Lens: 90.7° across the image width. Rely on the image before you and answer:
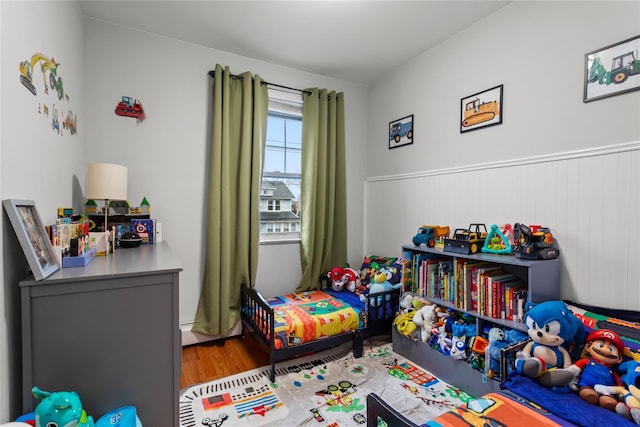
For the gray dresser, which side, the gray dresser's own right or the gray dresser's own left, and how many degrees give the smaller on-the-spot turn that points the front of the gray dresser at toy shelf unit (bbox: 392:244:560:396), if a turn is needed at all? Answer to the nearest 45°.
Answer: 0° — it already faces it

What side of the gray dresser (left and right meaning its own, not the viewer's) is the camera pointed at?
right

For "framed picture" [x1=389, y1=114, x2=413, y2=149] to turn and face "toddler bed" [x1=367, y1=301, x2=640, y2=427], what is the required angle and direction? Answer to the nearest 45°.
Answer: approximately 45° to its left

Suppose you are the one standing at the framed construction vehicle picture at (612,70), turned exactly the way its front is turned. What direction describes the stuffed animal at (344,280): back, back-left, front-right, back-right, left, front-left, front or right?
front-right

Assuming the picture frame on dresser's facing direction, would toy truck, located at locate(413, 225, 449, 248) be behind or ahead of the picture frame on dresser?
ahead

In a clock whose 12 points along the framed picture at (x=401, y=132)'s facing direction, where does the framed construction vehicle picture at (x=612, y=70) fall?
The framed construction vehicle picture is roughly at 9 o'clock from the framed picture.

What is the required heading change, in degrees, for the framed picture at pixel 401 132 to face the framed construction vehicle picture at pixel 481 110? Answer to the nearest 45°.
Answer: approximately 90° to its left

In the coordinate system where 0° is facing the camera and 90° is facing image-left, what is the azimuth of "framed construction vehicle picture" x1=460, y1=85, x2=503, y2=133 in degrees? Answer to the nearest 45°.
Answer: approximately 45°

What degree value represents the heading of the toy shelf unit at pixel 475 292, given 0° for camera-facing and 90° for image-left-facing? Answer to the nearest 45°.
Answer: approximately 45°

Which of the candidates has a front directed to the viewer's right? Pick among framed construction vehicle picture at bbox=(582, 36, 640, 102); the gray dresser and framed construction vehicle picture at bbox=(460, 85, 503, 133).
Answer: the gray dresser
